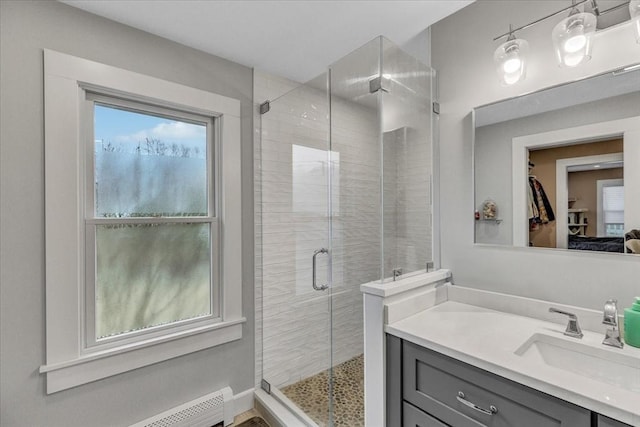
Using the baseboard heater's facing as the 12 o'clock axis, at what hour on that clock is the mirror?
The mirror is roughly at 12 o'clock from the baseboard heater.

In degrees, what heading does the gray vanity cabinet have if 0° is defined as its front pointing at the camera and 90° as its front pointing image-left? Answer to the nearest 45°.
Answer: approximately 45°

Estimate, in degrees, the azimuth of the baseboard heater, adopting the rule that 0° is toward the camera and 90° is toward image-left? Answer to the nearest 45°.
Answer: approximately 315°
